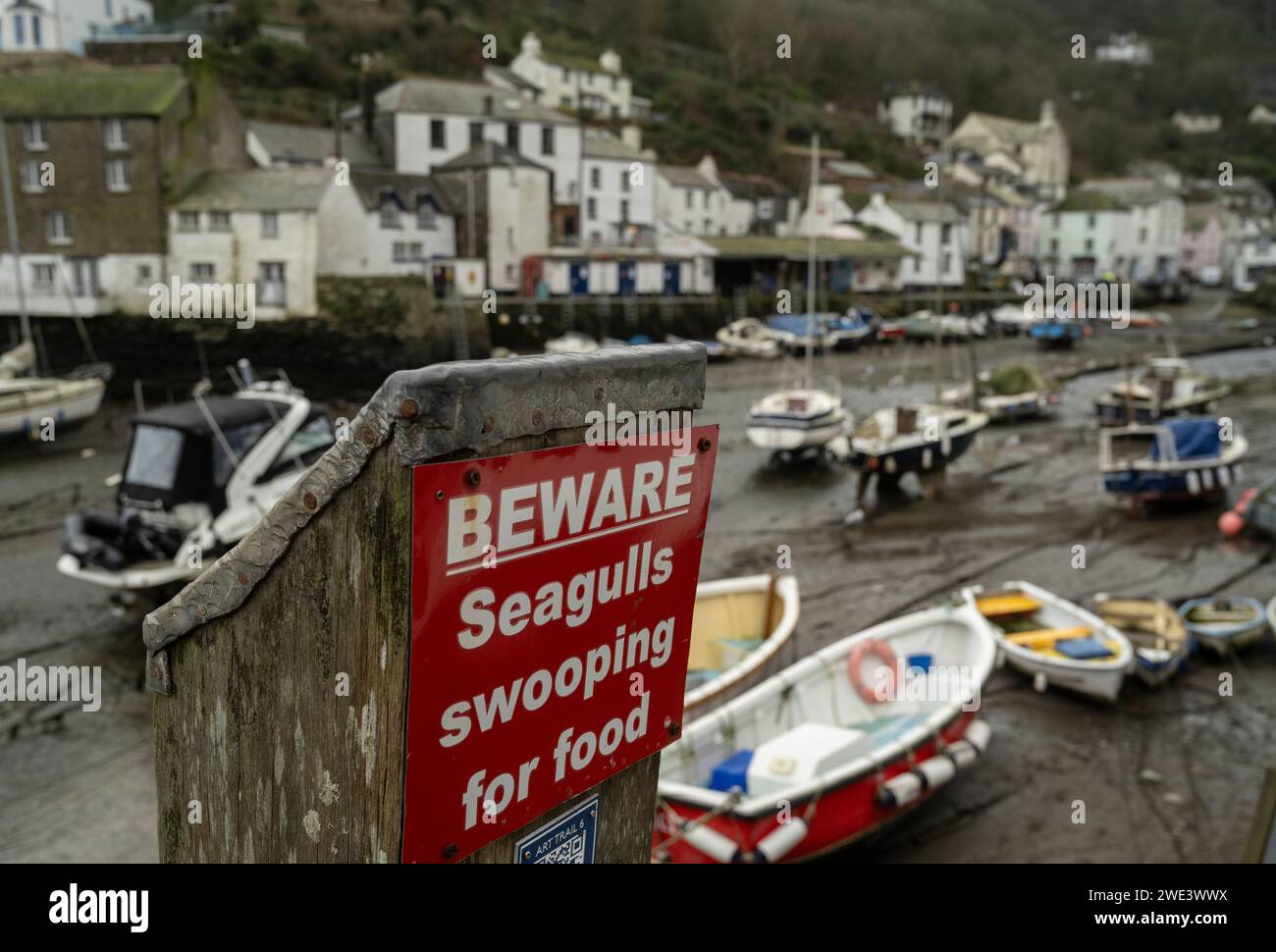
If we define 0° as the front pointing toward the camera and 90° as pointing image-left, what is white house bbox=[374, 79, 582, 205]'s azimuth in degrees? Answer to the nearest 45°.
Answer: approximately 0°

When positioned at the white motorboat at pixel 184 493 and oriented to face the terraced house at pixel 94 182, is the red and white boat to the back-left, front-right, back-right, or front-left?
back-right

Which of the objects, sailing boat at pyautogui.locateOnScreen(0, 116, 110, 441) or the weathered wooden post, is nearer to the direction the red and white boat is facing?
the sailing boat

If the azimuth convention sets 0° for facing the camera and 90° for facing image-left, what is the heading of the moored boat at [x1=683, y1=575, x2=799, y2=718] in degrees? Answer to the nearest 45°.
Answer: approximately 225°

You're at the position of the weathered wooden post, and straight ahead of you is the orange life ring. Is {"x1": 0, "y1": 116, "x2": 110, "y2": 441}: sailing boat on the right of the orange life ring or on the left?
left

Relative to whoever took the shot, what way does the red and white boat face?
facing away from the viewer and to the right of the viewer

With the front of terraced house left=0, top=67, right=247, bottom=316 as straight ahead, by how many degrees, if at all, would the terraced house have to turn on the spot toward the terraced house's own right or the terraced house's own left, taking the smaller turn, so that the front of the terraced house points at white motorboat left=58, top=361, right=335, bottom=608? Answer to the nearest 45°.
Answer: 0° — it already faces it
